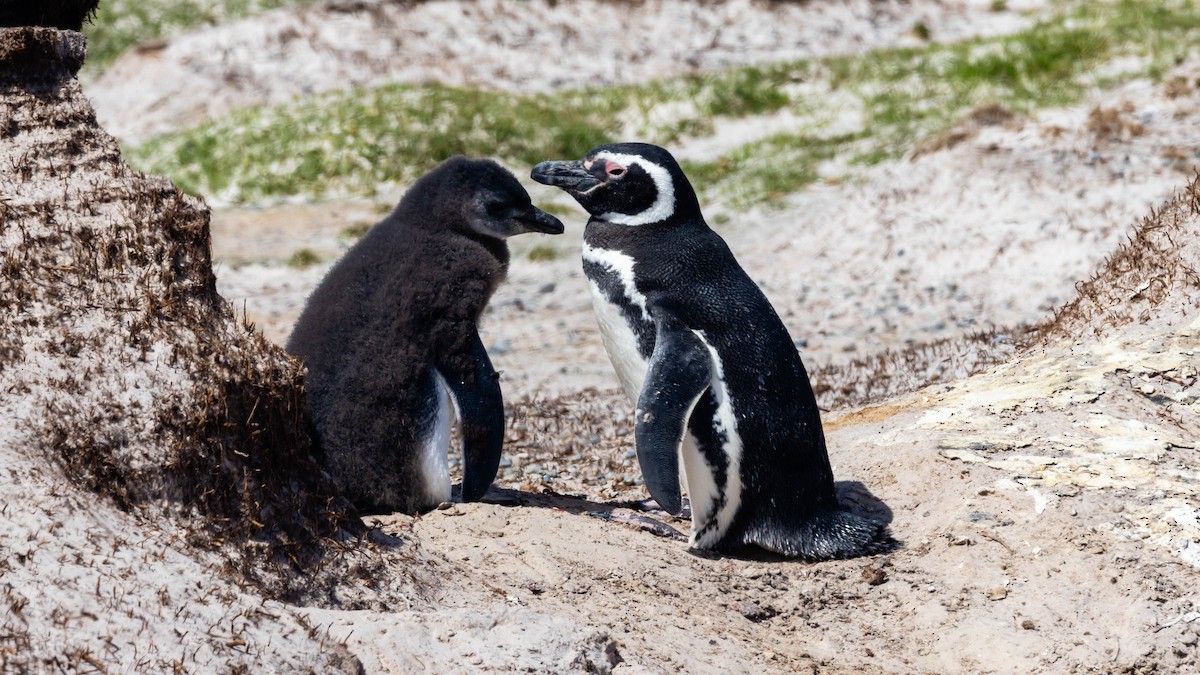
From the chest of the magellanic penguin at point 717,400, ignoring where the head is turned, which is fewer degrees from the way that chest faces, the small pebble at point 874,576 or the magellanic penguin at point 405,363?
the magellanic penguin

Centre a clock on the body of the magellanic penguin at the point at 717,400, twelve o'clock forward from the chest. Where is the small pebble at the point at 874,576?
The small pebble is roughly at 7 o'clock from the magellanic penguin.

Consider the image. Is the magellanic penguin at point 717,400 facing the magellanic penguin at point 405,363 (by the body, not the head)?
yes

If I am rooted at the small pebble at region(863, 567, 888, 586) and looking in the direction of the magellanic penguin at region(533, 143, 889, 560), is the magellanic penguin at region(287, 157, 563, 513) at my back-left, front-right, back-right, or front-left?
front-left

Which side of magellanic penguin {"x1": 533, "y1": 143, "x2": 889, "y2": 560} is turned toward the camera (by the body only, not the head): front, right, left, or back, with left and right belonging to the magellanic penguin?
left
